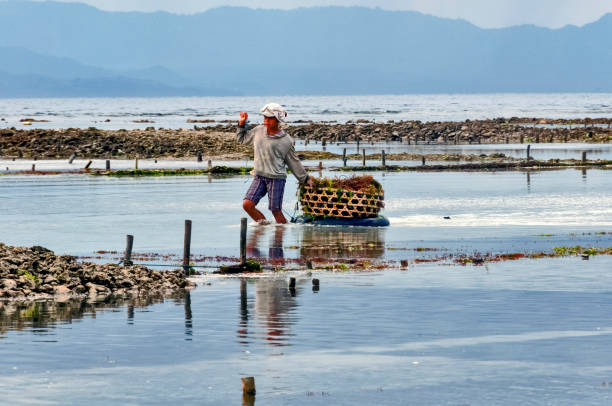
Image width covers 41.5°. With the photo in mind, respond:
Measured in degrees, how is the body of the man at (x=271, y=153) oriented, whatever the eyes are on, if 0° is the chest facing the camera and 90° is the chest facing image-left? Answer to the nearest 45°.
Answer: approximately 45°

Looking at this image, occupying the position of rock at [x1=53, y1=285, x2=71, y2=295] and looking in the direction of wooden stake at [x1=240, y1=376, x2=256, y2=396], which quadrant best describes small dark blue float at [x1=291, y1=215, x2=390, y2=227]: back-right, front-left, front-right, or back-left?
back-left

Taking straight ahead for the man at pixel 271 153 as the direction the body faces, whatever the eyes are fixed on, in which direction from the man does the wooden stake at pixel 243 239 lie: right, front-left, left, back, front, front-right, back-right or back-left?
front-left

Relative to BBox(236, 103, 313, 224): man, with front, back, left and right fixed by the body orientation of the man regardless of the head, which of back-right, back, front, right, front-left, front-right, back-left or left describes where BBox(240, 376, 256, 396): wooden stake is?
front-left

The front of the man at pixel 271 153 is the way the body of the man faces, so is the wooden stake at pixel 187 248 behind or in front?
in front

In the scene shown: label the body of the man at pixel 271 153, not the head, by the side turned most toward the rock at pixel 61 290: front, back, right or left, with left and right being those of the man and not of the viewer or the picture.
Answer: front
